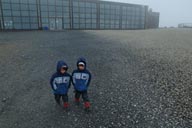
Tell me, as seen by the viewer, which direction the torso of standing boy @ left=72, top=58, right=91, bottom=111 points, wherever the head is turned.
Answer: toward the camera

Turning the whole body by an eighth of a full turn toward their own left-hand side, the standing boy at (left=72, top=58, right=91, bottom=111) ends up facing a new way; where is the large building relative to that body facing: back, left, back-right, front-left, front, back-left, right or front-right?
back-left
